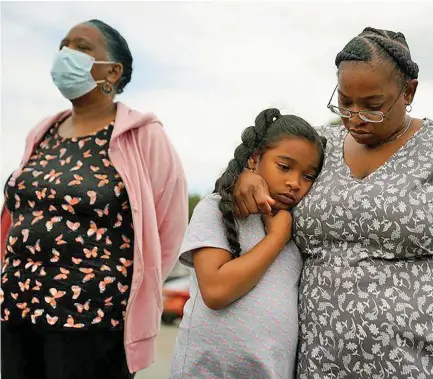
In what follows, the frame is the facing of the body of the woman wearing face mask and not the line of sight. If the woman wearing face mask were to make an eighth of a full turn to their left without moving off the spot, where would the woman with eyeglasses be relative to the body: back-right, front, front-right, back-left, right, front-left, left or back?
front-left

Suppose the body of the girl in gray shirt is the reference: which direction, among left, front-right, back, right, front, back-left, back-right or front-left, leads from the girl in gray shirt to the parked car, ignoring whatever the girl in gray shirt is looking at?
back-left

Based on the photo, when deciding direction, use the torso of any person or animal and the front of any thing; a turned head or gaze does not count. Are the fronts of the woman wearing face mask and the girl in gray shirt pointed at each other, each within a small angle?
no

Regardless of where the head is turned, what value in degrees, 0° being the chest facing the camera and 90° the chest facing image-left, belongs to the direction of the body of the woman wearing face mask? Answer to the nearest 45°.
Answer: approximately 45°

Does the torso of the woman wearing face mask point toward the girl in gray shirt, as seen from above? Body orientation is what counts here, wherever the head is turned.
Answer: no

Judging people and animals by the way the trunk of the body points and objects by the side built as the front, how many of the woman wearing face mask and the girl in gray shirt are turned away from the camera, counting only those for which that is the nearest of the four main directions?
0

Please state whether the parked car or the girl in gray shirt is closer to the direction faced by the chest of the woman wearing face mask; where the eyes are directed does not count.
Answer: the girl in gray shirt

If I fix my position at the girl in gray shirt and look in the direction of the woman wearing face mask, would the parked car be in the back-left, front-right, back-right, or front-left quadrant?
front-right

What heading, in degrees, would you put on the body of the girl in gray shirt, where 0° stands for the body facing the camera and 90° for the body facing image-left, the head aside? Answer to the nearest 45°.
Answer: approximately 315°

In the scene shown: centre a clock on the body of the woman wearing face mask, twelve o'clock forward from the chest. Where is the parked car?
The parked car is roughly at 5 o'clock from the woman wearing face mask.
